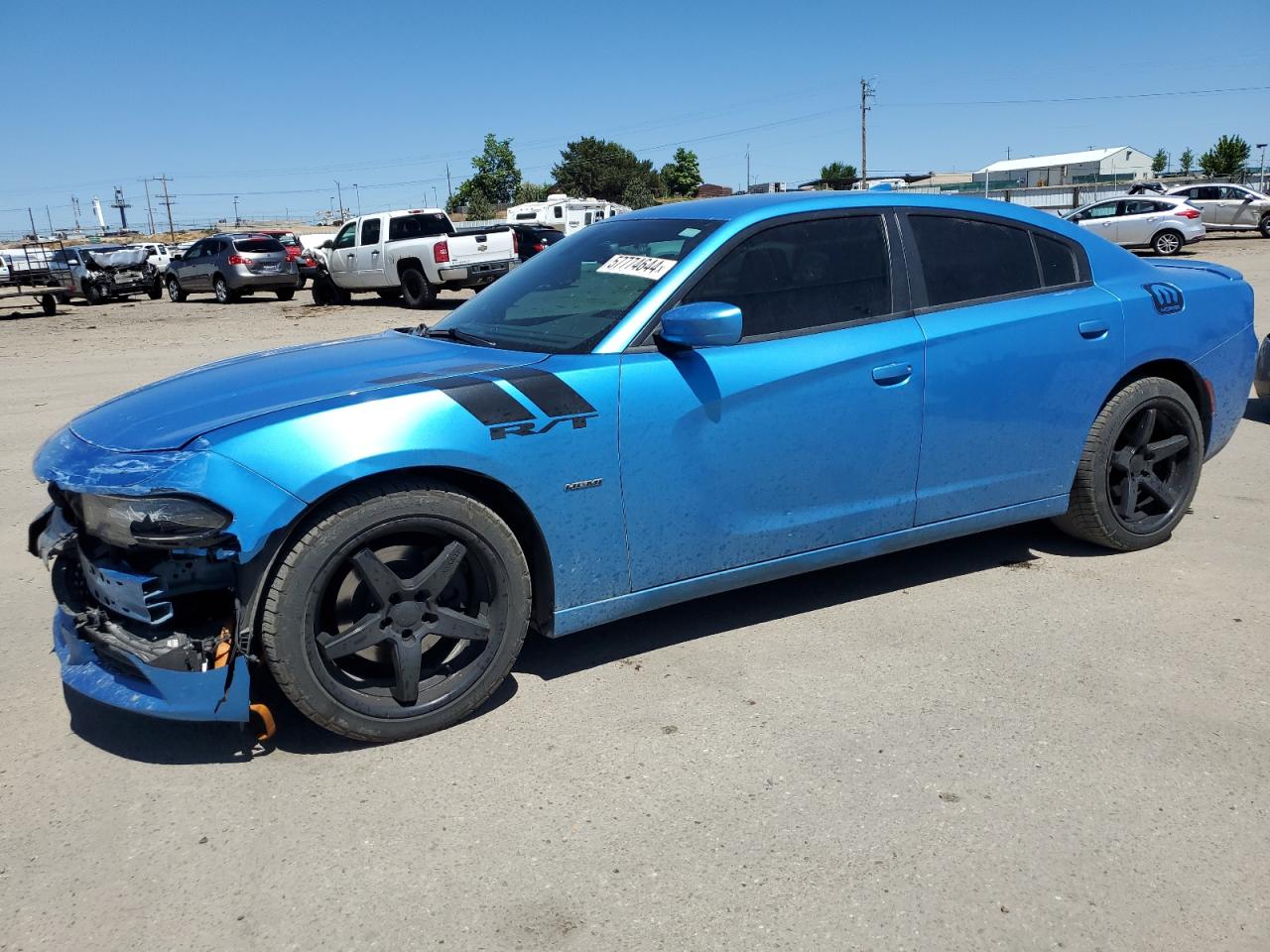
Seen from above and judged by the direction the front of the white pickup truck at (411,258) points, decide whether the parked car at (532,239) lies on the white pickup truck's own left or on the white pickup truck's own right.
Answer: on the white pickup truck's own right

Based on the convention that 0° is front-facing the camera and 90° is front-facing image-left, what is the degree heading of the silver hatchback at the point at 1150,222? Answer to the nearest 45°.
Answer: approximately 90°

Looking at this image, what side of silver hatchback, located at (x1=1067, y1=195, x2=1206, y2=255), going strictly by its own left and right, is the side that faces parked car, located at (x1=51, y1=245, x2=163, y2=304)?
front

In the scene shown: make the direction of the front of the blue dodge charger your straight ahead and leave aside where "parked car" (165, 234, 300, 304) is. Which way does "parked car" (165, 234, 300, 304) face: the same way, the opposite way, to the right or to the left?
to the right

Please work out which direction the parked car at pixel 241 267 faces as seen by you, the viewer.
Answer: facing away from the viewer and to the left of the viewer

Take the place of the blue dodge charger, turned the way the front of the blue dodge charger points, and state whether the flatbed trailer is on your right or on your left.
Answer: on your right

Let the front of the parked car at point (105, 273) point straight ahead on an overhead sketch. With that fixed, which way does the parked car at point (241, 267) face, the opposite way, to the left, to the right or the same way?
the opposite way
